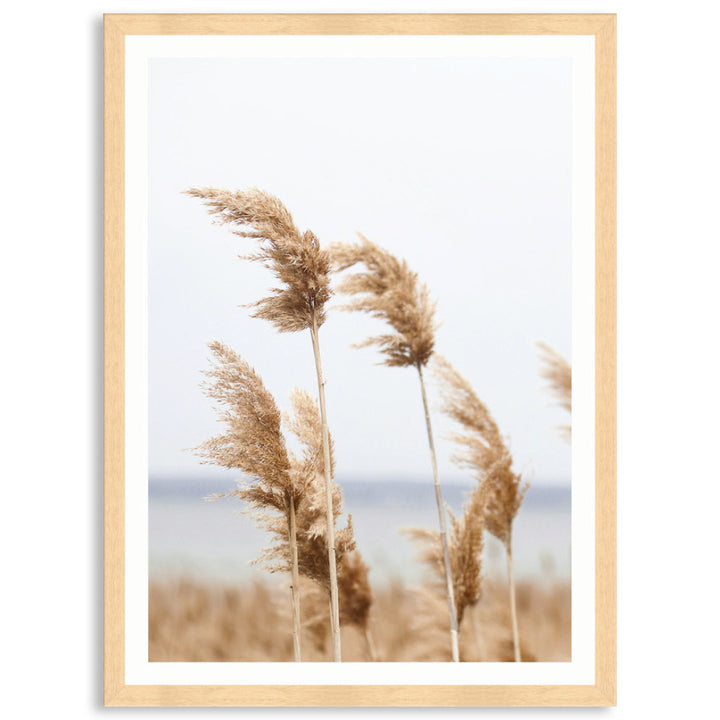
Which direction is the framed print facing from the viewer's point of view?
toward the camera
